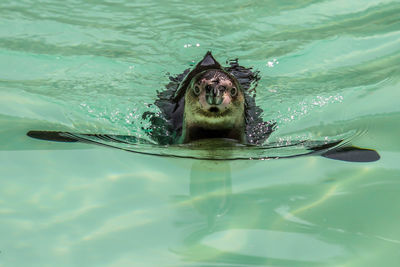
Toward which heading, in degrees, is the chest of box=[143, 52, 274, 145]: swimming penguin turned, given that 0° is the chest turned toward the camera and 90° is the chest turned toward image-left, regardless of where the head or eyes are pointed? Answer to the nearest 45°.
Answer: approximately 0°
